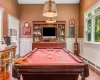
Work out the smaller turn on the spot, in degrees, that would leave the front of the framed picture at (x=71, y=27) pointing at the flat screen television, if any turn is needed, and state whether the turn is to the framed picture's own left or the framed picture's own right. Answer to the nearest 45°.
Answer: approximately 45° to the framed picture's own right

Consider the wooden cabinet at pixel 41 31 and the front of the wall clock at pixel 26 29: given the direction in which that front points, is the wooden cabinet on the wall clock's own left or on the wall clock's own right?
on the wall clock's own left

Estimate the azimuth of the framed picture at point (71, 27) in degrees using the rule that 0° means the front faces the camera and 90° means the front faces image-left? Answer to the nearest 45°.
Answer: approximately 0°

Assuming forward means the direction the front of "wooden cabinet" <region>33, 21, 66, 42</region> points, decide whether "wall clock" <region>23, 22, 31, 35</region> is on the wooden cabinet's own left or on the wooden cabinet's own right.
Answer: on the wooden cabinet's own right

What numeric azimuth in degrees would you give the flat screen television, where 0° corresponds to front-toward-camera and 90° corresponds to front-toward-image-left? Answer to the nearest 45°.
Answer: approximately 0°

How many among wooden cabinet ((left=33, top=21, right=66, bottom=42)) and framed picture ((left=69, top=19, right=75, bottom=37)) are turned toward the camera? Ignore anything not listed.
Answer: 2

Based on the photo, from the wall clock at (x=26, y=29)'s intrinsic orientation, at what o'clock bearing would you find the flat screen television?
The flat screen television is roughly at 10 o'clock from the wall clock.

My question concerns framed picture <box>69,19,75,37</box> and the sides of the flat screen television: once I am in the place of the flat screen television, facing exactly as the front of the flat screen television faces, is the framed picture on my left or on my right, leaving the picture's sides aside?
on my left
